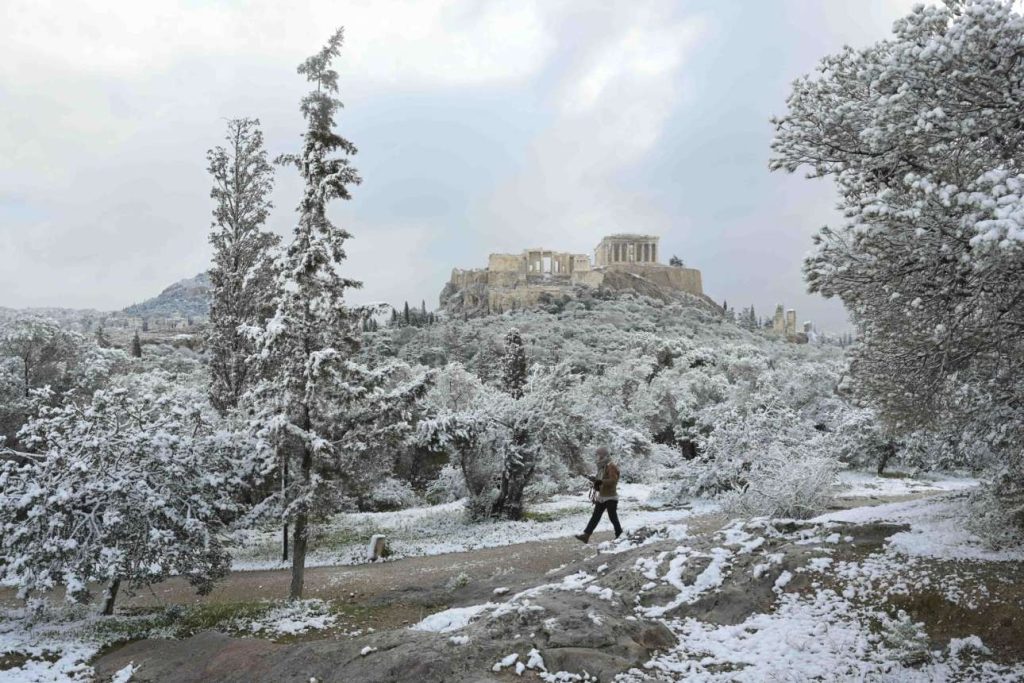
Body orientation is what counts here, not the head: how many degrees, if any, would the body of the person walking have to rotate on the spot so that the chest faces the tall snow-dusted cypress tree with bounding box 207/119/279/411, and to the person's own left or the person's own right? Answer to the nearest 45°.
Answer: approximately 45° to the person's own right

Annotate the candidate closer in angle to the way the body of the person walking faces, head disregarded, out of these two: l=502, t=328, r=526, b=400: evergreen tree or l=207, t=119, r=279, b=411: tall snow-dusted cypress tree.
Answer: the tall snow-dusted cypress tree

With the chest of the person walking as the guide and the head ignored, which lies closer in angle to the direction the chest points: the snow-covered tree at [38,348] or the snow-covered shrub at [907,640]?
the snow-covered tree

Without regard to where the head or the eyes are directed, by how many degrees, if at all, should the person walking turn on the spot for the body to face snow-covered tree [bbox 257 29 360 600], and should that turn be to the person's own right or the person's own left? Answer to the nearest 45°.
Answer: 0° — they already face it

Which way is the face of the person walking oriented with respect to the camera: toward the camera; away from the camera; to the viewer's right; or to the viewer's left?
to the viewer's left

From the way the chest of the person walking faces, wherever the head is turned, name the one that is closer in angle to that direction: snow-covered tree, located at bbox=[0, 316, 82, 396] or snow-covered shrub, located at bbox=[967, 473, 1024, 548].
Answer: the snow-covered tree

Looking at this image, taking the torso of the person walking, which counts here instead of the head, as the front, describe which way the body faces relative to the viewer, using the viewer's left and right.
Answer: facing to the left of the viewer

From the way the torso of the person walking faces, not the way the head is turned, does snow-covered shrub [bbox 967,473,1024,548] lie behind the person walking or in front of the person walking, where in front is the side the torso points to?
behind

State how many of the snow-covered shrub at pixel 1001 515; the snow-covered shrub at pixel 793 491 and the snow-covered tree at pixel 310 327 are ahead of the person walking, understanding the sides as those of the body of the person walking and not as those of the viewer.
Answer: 1

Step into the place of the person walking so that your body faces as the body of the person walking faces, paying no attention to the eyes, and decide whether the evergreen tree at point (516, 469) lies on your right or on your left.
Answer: on your right

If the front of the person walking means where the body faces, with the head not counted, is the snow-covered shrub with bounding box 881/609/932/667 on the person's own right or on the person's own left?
on the person's own left

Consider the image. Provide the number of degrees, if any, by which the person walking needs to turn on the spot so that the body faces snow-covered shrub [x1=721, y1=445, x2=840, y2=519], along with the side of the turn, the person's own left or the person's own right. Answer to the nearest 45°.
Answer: approximately 135° to the person's own right
